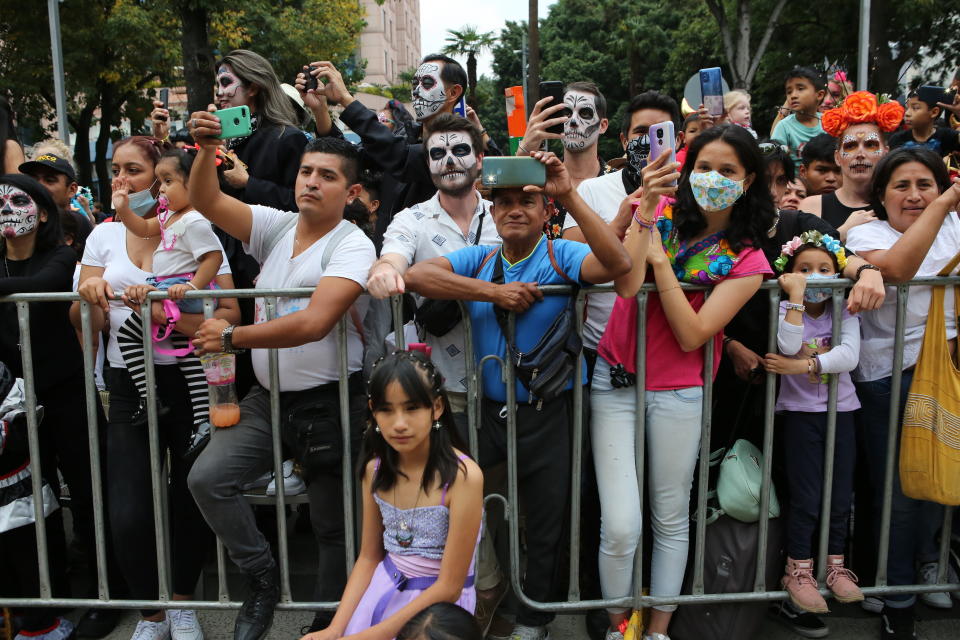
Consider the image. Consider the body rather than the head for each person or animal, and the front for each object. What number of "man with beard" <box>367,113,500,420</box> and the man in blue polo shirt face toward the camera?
2

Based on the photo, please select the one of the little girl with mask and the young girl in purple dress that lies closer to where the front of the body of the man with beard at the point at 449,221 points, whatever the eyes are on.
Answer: the young girl in purple dress

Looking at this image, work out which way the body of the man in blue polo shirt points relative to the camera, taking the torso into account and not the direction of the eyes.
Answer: toward the camera

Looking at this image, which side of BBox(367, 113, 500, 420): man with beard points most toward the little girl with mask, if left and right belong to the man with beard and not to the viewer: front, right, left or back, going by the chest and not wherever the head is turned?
left

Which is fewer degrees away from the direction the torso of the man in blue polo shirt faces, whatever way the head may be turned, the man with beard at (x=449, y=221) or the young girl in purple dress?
the young girl in purple dress

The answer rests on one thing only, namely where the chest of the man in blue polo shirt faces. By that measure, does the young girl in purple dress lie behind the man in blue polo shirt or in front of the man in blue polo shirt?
in front

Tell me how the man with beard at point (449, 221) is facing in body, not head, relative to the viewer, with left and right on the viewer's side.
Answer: facing the viewer

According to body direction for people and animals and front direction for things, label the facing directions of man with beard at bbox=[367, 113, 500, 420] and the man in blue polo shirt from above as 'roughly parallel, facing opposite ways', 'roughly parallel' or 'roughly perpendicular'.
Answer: roughly parallel

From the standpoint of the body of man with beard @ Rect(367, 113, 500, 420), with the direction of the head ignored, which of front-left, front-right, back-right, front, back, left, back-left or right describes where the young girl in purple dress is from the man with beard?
front

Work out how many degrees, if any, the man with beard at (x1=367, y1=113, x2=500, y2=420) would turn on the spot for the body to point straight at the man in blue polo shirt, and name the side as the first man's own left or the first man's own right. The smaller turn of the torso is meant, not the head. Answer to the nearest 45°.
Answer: approximately 45° to the first man's own left

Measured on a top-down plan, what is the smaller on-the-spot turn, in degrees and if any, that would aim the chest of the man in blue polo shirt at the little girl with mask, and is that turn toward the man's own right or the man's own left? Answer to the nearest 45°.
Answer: approximately 90° to the man's own left
